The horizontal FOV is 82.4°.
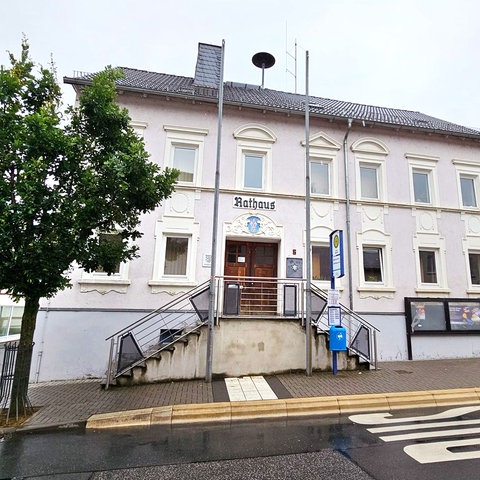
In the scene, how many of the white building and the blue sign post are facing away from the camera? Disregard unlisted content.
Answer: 0

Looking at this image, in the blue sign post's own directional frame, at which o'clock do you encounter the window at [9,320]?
The window is roughly at 2 o'clock from the blue sign post.

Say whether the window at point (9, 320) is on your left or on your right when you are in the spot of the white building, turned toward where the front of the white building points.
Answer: on your right

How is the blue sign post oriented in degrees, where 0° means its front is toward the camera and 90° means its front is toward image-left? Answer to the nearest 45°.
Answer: approximately 45°

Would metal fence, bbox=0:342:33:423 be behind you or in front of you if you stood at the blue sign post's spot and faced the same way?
in front

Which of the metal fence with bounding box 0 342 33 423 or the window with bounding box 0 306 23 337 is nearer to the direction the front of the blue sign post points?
the metal fence

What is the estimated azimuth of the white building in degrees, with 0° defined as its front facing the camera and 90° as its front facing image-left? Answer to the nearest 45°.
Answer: approximately 0°

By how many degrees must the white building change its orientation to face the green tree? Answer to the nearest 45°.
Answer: approximately 45° to its right

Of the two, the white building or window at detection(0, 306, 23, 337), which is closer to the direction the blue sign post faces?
the window
